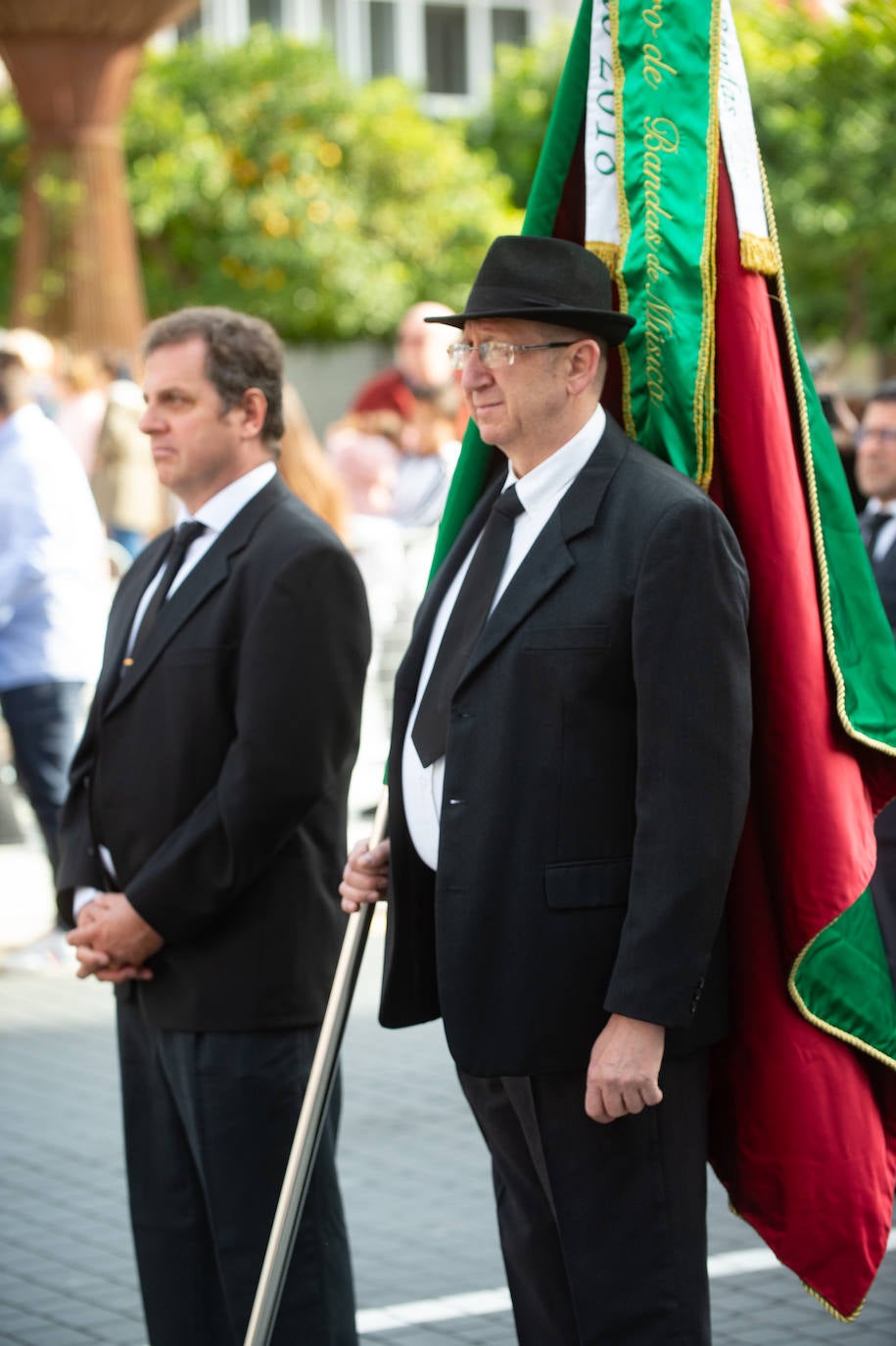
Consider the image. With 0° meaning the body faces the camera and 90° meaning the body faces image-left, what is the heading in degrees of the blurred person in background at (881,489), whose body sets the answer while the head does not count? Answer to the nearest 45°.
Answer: approximately 45°

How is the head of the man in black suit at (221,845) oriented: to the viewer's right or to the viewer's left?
to the viewer's left

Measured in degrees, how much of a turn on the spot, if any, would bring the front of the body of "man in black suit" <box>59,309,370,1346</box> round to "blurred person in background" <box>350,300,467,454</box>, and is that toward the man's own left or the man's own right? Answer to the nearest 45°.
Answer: approximately 135° to the man's own right

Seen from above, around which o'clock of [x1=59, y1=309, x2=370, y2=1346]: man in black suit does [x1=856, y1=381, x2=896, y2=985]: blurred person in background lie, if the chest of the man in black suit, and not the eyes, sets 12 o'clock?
The blurred person in background is roughly at 6 o'clock from the man in black suit.

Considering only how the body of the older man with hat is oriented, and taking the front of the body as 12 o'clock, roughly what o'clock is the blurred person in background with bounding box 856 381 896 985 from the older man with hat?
The blurred person in background is roughly at 5 o'clock from the older man with hat.

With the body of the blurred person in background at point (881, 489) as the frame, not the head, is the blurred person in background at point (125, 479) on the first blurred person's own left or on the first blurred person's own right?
on the first blurred person's own right

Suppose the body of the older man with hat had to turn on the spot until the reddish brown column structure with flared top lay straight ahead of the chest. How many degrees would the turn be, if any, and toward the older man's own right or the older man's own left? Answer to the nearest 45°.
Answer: approximately 135° to the older man's own right
